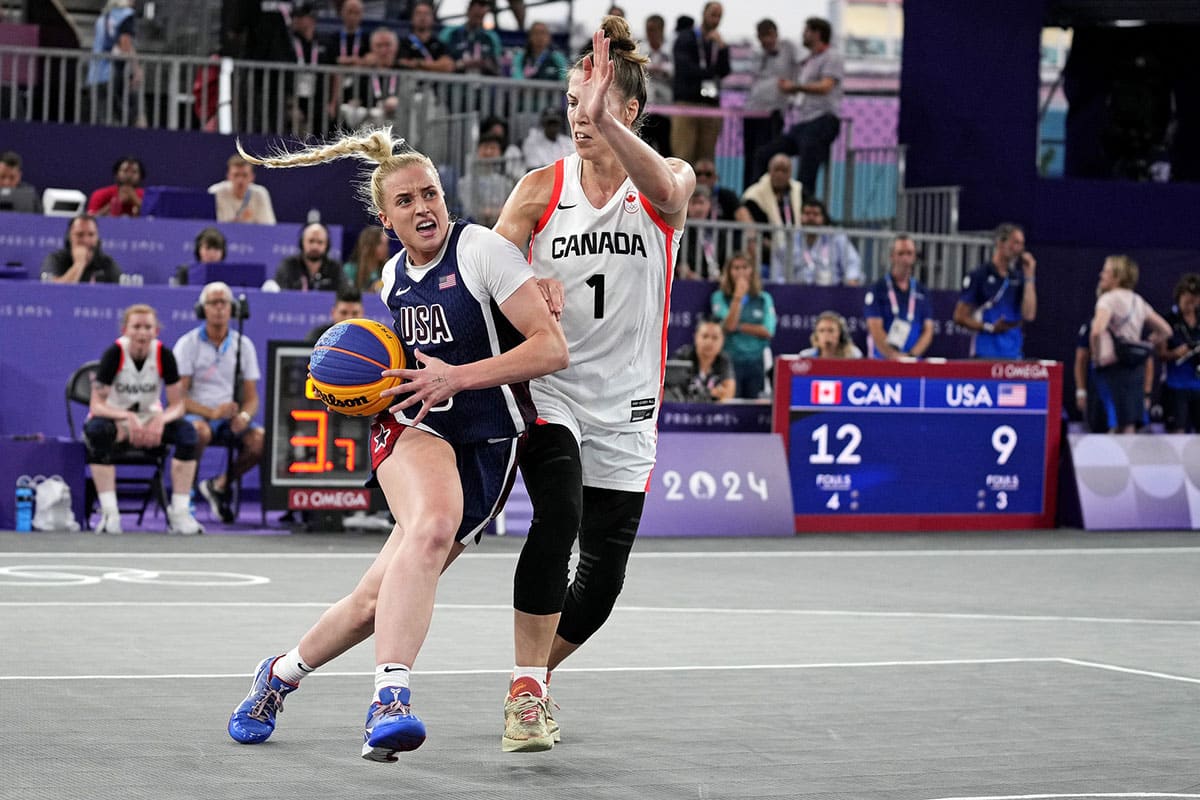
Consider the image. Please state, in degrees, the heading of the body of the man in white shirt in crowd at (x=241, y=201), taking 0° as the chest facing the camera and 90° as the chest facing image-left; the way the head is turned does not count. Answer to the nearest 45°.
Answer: approximately 0°

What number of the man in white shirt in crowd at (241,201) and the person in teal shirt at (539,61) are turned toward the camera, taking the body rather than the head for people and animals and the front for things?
2

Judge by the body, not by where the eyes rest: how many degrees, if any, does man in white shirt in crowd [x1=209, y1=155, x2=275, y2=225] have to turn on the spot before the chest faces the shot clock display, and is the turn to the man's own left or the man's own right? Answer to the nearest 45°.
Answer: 0° — they already face it

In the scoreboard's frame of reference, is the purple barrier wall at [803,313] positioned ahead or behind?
behind

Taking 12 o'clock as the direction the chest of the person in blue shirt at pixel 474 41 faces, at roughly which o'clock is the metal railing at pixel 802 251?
The metal railing is roughly at 10 o'clock from the person in blue shirt.

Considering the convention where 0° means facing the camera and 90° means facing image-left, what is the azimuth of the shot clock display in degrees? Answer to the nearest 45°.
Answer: approximately 0°

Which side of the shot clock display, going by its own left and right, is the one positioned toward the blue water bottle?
right

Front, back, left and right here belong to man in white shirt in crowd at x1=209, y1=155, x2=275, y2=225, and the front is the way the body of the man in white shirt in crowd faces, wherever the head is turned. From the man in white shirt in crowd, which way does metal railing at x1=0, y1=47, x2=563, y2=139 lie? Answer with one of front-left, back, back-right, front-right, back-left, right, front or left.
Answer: back
